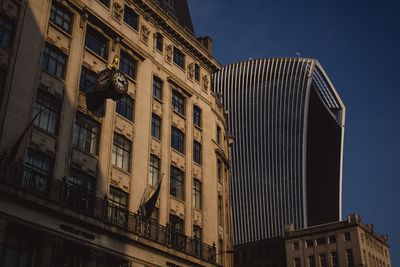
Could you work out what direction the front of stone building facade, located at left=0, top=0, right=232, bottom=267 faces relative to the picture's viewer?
facing the viewer and to the right of the viewer
